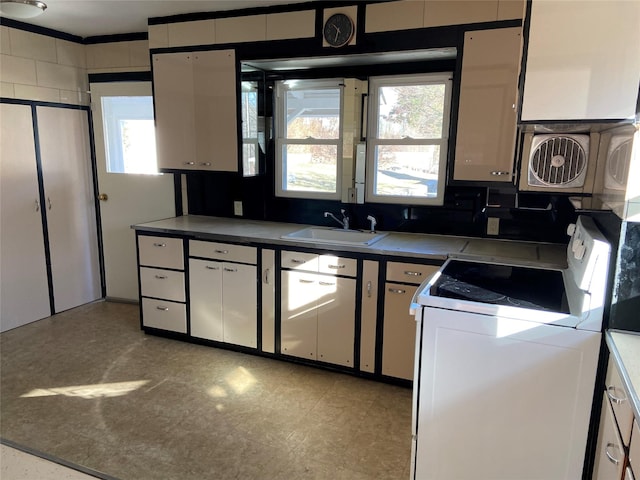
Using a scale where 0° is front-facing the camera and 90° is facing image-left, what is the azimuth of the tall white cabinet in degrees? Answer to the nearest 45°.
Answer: approximately 315°

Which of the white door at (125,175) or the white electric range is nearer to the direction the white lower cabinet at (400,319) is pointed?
the white electric range

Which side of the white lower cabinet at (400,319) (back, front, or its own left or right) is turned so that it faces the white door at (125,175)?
right

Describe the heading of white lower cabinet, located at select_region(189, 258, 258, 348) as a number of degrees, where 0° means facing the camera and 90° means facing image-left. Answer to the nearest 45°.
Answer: approximately 45°

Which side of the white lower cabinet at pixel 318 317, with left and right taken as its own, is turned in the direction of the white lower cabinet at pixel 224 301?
right

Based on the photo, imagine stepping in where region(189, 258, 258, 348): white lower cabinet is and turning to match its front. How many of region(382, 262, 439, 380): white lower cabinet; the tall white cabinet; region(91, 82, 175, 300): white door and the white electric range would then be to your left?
2
